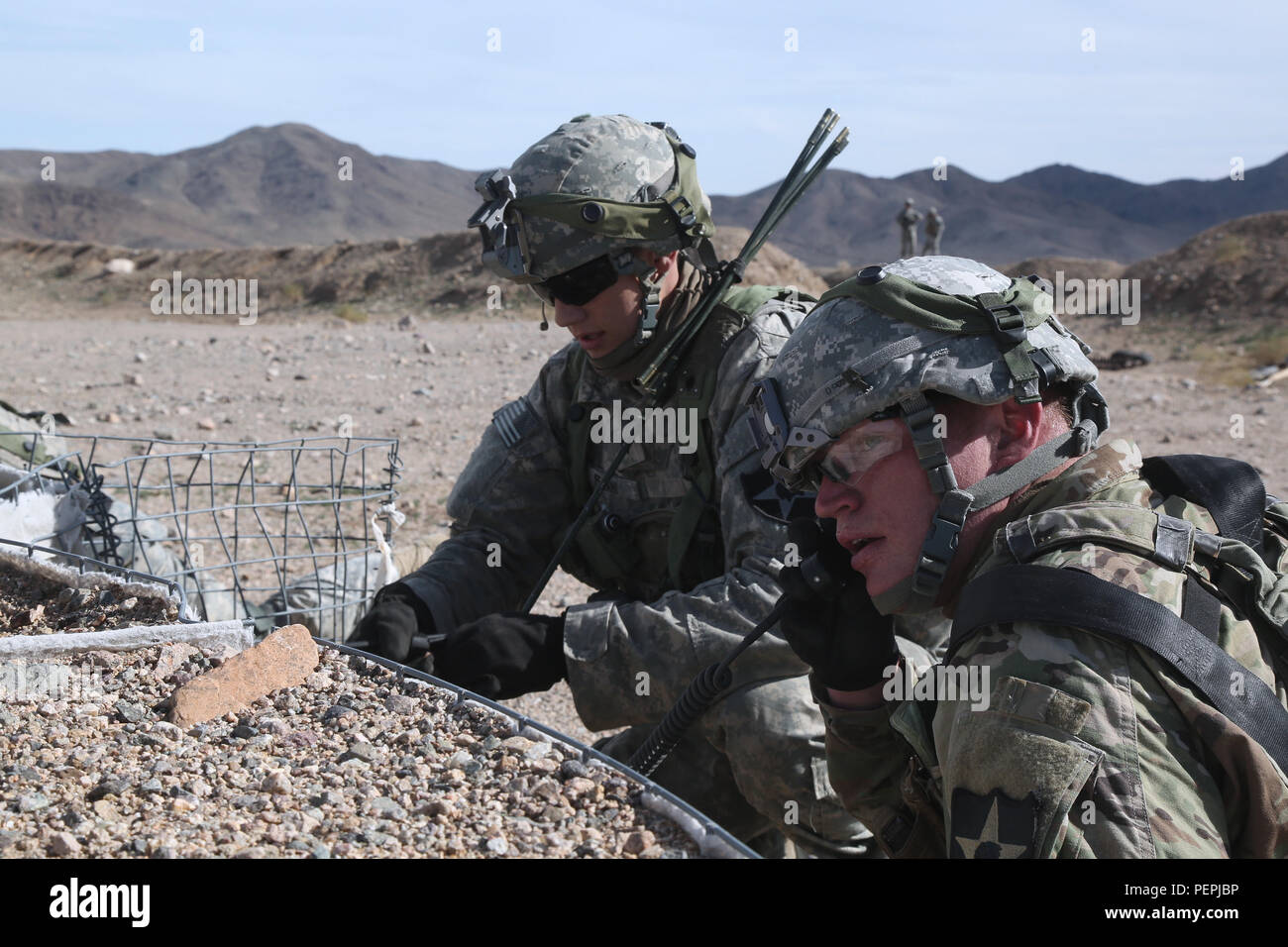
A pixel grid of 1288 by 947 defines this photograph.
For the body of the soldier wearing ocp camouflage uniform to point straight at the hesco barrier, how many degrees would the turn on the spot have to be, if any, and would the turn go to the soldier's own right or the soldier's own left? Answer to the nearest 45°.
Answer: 0° — they already face it

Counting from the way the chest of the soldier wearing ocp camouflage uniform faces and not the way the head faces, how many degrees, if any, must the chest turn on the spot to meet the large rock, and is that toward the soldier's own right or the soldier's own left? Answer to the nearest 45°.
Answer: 0° — they already face it

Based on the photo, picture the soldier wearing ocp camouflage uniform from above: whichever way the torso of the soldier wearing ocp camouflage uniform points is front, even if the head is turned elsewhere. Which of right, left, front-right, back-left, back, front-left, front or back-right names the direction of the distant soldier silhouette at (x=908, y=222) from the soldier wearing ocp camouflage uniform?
right

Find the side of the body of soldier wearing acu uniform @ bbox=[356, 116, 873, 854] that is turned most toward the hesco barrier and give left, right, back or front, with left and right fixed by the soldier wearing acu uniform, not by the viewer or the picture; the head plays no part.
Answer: front

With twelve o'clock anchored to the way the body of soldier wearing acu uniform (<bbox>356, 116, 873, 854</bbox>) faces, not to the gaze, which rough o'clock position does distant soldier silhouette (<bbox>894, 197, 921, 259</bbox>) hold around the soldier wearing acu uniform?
The distant soldier silhouette is roughly at 5 o'clock from the soldier wearing acu uniform.

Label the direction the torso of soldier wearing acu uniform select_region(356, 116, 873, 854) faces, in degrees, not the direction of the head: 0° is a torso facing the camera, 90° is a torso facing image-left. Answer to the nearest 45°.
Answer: approximately 45°

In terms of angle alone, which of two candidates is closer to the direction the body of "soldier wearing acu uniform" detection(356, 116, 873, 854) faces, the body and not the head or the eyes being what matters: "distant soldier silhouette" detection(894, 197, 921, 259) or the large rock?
the large rock

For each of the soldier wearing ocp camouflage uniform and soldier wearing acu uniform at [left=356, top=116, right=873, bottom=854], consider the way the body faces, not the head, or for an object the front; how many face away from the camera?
0

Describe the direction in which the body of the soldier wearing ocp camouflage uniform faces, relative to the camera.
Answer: to the viewer's left

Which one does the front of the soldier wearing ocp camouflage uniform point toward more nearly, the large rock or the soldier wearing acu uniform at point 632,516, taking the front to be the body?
the large rock
